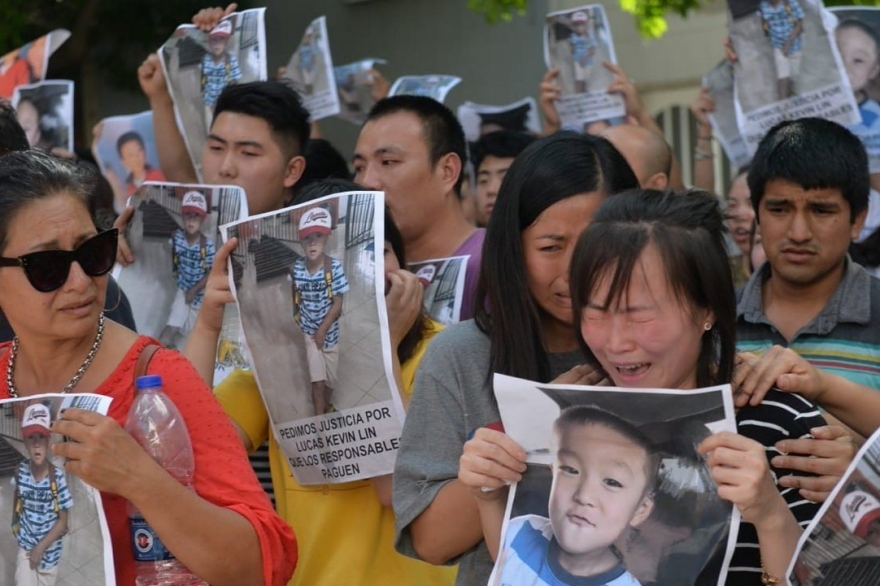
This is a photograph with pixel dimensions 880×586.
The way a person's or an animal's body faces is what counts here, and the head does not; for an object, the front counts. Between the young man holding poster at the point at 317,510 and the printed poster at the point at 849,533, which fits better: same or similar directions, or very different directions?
same or similar directions

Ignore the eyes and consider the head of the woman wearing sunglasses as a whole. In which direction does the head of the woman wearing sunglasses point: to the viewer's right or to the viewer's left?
to the viewer's right

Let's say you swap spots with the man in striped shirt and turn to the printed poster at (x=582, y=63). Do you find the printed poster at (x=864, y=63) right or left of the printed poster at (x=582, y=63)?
right

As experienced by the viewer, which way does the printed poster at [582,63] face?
facing the viewer

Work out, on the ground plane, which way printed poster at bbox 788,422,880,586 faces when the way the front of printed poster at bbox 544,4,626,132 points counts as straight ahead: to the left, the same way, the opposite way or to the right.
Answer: the same way

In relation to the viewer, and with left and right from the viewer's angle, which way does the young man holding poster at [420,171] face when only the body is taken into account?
facing the viewer and to the left of the viewer

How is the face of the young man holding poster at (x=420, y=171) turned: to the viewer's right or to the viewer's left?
to the viewer's left

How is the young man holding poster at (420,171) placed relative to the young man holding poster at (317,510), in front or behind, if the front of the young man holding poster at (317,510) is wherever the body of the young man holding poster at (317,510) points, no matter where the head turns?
behind

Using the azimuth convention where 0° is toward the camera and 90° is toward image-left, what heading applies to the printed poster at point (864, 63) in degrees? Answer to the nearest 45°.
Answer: approximately 0°

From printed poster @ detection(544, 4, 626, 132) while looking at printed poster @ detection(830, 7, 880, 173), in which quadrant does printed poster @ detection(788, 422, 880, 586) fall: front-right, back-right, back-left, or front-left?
front-right

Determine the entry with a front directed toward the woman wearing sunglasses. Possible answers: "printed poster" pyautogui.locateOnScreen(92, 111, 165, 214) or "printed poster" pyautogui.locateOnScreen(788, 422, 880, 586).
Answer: "printed poster" pyautogui.locateOnScreen(92, 111, 165, 214)

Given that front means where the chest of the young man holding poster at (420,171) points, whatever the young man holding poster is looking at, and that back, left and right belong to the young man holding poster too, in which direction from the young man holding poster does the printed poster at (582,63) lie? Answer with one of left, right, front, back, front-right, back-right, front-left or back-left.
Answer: back

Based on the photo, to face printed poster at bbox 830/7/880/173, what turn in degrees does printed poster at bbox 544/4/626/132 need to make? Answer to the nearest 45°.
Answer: approximately 45° to its left

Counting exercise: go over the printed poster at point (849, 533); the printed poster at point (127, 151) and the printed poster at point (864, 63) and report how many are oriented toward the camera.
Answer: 3

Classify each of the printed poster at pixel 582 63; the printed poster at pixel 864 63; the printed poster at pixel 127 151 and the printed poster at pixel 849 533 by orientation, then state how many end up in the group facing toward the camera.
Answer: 4

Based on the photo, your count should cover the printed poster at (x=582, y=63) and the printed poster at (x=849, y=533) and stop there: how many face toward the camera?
2
